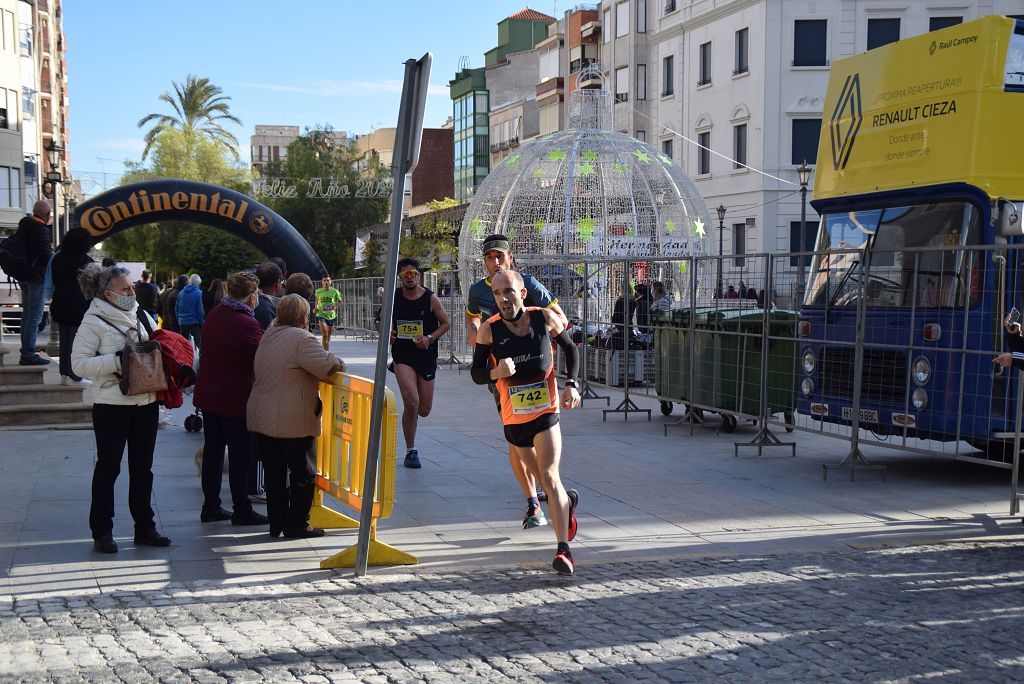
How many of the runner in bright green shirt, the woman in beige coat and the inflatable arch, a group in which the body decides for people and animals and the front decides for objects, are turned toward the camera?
2

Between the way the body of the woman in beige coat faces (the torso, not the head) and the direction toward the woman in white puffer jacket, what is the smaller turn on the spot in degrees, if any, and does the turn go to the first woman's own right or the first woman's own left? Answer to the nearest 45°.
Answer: approximately 135° to the first woman's own left

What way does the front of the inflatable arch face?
toward the camera

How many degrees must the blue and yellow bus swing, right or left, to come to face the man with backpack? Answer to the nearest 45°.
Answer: approximately 45° to its right

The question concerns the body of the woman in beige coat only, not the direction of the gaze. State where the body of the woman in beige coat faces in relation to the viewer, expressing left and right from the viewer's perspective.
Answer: facing away from the viewer and to the right of the viewer

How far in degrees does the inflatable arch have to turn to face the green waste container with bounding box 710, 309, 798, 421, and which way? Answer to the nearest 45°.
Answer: approximately 45° to its left

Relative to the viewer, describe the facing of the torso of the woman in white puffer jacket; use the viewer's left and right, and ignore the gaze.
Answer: facing the viewer and to the right of the viewer

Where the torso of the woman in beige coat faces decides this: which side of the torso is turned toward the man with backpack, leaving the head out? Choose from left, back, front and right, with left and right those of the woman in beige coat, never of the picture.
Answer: left

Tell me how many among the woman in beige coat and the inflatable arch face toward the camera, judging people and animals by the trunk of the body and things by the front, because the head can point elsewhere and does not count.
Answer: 1

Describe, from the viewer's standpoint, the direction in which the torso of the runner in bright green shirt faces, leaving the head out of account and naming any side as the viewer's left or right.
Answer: facing the viewer

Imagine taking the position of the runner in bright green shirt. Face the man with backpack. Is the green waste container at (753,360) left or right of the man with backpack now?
left

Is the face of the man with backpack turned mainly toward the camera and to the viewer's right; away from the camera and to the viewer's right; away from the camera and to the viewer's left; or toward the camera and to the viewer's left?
away from the camera and to the viewer's right
